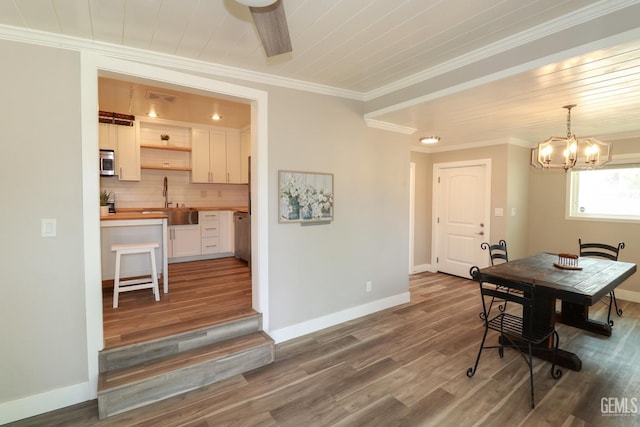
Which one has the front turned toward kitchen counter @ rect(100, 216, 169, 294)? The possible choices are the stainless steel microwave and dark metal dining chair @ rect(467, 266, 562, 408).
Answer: the stainless steel microwave

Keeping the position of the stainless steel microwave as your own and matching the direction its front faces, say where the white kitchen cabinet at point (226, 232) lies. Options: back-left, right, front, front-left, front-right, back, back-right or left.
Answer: left

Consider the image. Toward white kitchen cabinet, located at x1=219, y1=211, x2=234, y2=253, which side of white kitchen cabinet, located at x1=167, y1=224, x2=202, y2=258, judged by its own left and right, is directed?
left

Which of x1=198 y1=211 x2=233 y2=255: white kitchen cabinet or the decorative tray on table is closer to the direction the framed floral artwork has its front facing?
the decorative tray on table

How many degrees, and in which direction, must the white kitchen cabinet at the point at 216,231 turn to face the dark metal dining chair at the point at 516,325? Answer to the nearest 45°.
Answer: approximately 45° to its left

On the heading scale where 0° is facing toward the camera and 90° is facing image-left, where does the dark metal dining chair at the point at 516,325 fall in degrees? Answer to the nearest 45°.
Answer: approximately 225°

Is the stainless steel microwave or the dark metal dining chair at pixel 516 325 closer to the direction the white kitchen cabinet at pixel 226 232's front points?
the dark metal dining chair

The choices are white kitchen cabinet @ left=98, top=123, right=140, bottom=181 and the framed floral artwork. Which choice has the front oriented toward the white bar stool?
the white kitchen cabinet

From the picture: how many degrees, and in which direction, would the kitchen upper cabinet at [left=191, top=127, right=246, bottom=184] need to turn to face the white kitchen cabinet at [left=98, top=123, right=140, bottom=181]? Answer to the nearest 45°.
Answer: approximately 90° to its right

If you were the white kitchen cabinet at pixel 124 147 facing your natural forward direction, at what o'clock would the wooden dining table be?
The wooden dining table is roughly at 11 o'clock from the white kitchen cabinet.

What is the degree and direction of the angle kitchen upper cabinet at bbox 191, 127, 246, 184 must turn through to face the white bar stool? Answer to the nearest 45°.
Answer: approximately 45° to its right

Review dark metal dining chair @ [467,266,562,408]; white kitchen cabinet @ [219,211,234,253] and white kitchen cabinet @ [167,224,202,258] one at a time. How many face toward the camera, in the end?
2

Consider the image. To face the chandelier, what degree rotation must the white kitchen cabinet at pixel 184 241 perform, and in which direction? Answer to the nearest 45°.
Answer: approximately 45° to its left
